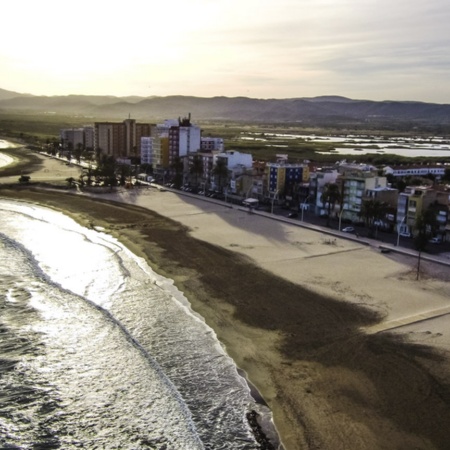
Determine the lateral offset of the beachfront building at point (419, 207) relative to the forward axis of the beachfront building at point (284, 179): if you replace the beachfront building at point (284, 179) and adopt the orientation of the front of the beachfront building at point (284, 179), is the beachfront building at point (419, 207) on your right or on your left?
on your left

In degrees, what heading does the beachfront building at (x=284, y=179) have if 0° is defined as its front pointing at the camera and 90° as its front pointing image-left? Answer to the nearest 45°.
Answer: approximately 45°

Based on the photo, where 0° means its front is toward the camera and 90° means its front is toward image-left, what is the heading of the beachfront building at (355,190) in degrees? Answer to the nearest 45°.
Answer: approximately 45°

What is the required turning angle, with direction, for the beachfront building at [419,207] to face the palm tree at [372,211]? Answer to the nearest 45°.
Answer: approximately 45° to its right

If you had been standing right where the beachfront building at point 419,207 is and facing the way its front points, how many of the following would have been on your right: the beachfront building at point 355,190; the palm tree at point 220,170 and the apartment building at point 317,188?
3

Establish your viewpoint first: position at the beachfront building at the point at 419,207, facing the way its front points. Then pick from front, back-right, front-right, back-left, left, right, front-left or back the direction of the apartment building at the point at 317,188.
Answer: right

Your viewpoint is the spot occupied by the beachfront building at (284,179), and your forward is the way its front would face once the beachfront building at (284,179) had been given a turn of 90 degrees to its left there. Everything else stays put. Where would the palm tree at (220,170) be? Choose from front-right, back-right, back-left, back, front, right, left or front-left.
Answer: back

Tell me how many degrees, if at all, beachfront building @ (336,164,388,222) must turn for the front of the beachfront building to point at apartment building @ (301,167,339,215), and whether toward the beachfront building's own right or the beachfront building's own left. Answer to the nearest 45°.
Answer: approximately 90° to the beachfront building's own right

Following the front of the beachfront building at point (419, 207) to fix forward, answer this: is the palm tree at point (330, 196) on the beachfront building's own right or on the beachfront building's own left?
on the beachfront building's own right

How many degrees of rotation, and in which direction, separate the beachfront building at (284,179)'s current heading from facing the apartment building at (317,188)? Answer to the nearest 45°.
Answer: approximately 90° to its left

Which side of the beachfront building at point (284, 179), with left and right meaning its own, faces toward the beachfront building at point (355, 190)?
left

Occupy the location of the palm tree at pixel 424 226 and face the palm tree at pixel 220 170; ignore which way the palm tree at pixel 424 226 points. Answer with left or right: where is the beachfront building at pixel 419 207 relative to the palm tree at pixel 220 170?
right

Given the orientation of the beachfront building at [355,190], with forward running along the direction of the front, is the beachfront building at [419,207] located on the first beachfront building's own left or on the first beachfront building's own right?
on the first beachfront building's own left
